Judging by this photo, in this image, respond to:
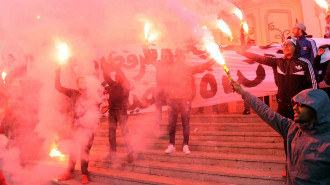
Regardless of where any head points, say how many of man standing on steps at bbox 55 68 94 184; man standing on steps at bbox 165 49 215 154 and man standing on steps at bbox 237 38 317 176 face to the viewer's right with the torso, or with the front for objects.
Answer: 0

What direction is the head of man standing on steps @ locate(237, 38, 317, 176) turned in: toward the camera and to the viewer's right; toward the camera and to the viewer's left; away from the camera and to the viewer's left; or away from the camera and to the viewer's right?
toward the camera and to the viewer's left

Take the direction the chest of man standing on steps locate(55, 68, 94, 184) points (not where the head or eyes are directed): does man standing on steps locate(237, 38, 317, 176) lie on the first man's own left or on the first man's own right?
on the first man's own left

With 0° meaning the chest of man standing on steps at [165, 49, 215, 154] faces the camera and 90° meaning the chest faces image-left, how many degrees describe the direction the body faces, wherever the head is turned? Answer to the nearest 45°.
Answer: approximately 0°

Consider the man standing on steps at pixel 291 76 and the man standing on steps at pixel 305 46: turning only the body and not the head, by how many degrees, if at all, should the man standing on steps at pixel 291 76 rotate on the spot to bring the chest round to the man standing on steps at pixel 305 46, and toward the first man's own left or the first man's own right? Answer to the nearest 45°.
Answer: approximately 135° to the first man's own right

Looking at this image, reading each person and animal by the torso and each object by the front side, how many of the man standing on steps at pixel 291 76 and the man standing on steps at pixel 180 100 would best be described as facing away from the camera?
0

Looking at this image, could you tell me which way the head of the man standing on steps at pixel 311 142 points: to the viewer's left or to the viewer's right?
to the viewer's left

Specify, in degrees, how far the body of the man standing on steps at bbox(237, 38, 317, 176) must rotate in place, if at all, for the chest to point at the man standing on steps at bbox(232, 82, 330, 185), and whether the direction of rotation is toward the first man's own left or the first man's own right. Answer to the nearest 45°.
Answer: approximately 45° to the first man's own left

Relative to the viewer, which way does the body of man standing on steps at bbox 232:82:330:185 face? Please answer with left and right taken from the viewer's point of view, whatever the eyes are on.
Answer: facing the viewer and to the left of the viewer
